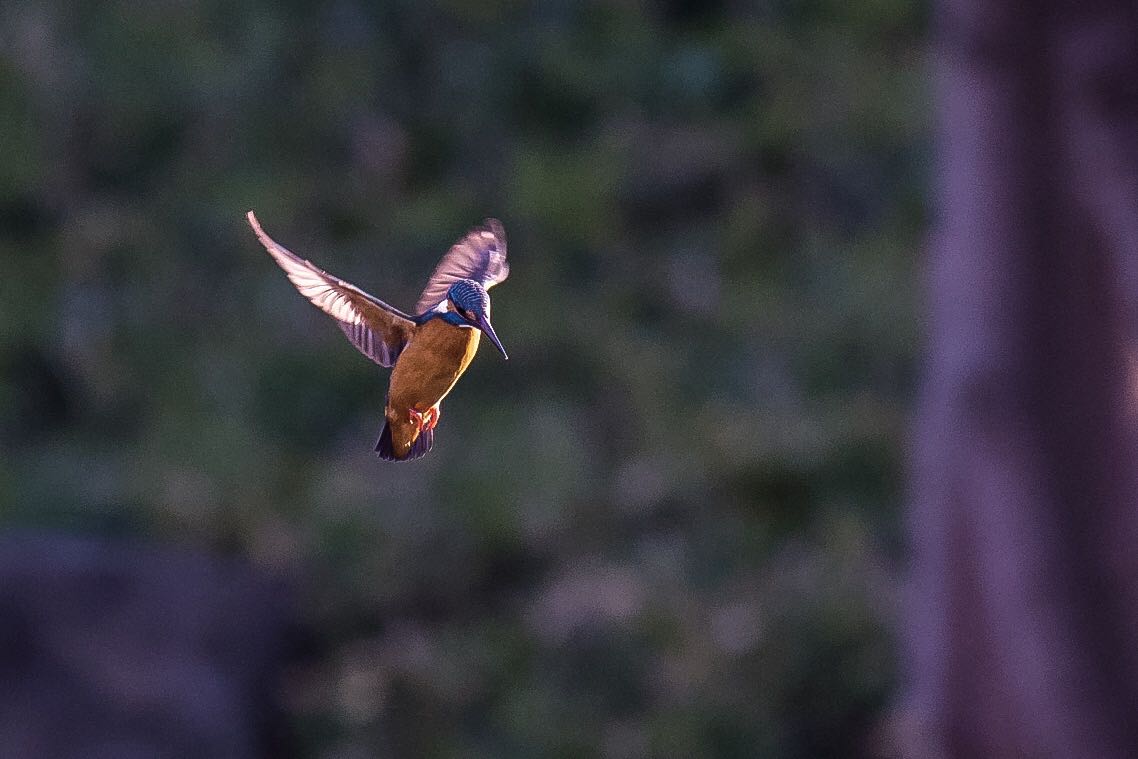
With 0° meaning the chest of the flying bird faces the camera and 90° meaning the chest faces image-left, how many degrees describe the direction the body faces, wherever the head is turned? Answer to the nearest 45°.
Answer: approximately 315°

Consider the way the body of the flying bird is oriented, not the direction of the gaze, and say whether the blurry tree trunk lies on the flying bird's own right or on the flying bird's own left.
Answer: on the flying bird's own left
